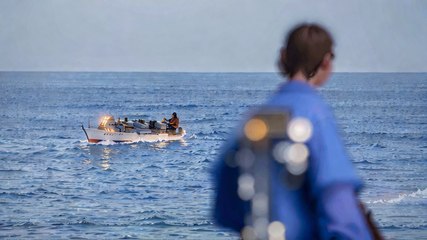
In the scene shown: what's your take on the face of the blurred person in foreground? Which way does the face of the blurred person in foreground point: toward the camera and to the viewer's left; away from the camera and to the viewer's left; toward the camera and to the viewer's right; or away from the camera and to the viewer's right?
away from the camera and to the viewer's right

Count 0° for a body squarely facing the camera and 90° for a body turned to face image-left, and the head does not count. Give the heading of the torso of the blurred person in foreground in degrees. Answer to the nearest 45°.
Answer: approximately 225°
